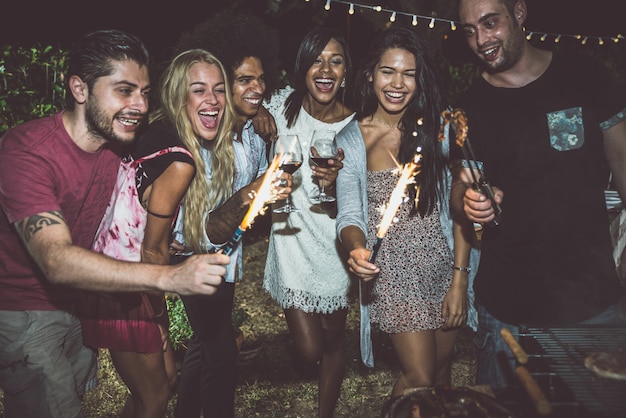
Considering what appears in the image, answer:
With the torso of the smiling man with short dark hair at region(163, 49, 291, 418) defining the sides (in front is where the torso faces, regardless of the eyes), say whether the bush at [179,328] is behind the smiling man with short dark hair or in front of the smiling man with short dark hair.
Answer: behind

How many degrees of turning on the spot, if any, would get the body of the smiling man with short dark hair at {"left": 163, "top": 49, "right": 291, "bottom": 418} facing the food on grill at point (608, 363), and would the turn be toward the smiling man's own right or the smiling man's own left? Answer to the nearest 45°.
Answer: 0° — they already face it

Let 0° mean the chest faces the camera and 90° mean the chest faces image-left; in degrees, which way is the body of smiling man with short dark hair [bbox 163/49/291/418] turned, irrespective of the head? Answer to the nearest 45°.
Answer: approximately 315°

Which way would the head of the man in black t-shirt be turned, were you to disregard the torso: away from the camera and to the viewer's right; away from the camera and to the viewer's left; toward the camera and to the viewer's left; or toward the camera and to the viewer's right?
toward the camera and to the viewer's left

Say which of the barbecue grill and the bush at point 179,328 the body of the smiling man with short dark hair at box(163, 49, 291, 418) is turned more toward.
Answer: the barbecue grill

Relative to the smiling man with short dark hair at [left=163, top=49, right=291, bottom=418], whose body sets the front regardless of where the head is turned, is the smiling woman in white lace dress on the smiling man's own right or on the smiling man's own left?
on the smiling man's own left

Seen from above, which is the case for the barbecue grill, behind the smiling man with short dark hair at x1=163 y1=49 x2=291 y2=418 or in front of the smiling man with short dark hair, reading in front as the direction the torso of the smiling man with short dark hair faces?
in front
